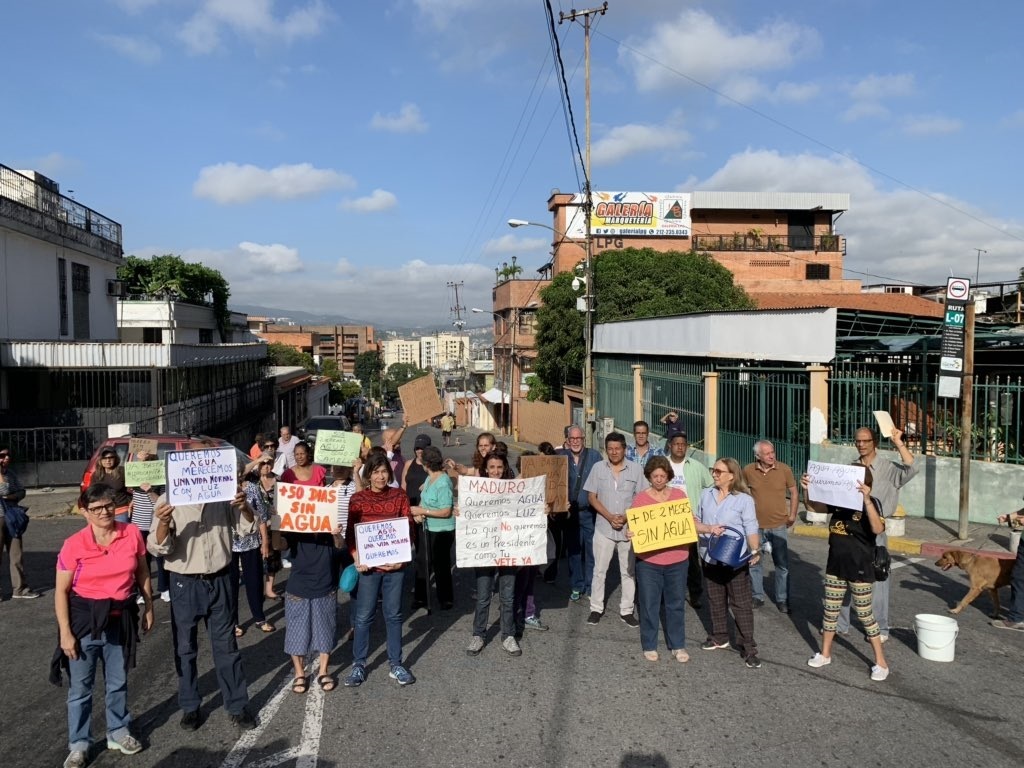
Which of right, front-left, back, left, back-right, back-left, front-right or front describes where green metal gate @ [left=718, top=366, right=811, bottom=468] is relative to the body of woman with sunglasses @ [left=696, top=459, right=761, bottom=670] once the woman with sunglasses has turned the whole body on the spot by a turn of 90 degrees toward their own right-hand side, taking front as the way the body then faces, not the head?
front-right

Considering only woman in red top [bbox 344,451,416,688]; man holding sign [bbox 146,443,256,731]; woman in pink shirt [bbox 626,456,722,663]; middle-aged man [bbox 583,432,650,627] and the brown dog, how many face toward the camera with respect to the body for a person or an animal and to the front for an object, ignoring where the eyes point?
4

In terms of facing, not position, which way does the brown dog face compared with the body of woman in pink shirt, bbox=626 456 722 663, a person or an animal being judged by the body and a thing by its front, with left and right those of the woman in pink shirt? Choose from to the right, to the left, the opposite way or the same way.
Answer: to the right

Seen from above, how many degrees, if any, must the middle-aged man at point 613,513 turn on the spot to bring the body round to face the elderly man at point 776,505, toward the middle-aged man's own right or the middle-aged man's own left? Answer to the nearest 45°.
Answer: approximately 90° to the middle-aged man's own left

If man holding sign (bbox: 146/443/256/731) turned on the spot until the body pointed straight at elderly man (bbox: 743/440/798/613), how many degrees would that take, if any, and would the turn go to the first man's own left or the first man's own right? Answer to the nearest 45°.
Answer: approximately 90° to the first man's own left

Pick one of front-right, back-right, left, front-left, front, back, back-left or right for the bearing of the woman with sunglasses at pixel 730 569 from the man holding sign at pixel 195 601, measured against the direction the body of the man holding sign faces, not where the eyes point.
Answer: left

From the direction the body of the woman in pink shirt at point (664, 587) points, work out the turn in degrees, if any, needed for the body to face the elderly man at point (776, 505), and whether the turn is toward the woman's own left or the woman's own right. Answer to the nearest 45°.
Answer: approximately 135° to the woman's own left

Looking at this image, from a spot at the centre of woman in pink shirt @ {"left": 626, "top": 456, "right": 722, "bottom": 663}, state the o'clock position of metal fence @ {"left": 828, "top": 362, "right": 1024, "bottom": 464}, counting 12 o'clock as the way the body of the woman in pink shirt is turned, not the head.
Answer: The metal fence is roughly at 7 o'clock from the woman in pink shirt.

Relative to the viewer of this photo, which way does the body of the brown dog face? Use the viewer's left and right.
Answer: facing to the left of the viewer

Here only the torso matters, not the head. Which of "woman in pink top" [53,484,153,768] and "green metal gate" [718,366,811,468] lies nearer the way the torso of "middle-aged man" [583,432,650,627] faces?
the woman in pink top

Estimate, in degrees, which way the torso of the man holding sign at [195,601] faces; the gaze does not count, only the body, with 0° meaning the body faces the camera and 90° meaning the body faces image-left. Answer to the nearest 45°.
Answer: approximately 0°
